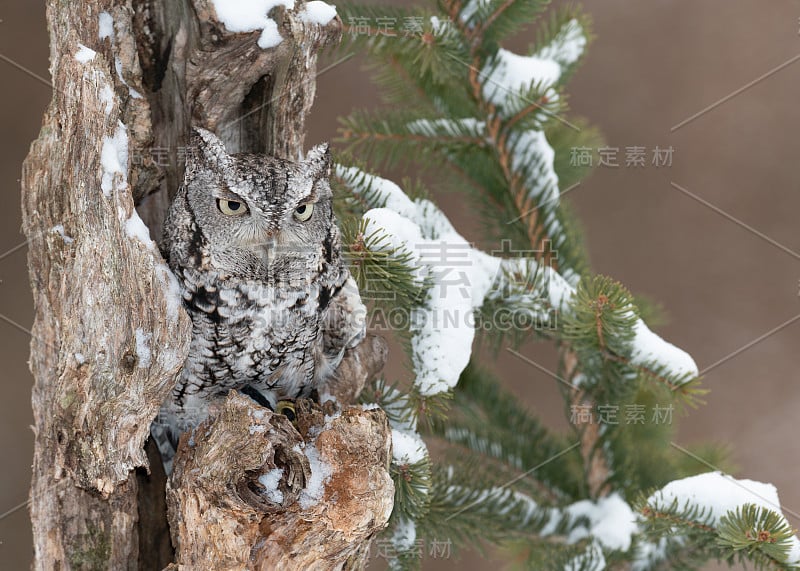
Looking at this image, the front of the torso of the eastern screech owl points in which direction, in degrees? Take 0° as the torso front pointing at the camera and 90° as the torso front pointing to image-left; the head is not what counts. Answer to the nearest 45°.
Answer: approximately 315°
